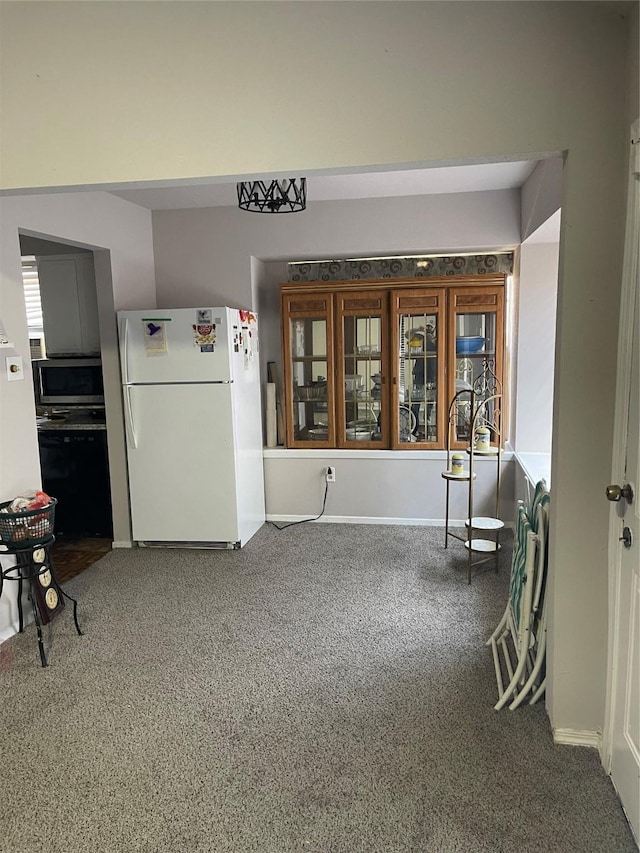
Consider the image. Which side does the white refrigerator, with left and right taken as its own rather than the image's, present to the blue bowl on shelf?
left

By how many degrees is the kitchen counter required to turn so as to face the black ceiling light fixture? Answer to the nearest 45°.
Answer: approximately 45° to its left

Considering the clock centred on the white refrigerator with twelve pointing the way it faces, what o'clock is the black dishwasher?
The black dishwasher is roughly at 4 o'clock from the white refrigerator.

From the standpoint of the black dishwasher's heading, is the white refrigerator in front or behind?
in front

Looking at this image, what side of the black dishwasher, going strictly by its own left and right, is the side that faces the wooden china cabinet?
left

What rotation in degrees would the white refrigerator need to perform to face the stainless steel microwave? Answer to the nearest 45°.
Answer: approximately 135° to its right

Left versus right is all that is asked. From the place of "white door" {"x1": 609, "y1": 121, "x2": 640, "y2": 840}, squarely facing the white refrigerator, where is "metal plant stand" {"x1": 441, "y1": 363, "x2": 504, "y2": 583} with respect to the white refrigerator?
right

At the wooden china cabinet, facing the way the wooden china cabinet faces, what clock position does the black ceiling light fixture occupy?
The black ceiling light fixture is roughly at 1 o'clock from the wooden china cabinet.
